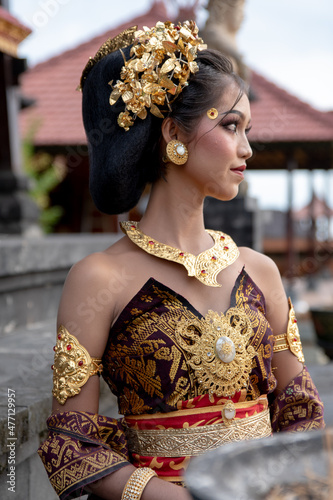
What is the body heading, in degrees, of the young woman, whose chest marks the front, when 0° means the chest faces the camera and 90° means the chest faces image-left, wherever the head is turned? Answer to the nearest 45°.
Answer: approximately 315°

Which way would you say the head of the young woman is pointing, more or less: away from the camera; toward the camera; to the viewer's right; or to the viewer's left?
to the viewer's right

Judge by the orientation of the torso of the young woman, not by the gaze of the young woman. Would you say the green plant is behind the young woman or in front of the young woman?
behind
